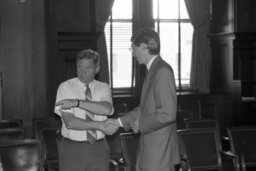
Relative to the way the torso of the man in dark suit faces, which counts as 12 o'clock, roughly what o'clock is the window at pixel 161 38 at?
The window is roughly at 3 o'clock from the man in dark suit.

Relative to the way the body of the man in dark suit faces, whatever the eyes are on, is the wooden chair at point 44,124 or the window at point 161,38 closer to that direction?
the wooden chair

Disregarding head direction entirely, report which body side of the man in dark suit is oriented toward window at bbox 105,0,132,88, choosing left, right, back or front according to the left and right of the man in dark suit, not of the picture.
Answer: right

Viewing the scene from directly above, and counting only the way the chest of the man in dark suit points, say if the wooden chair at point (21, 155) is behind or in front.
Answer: in front

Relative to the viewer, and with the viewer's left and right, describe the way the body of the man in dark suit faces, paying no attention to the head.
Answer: facing to the left of the viewer

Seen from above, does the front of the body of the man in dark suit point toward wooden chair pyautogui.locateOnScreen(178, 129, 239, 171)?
no

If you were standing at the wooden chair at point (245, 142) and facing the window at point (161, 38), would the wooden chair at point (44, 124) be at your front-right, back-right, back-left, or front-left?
front-left

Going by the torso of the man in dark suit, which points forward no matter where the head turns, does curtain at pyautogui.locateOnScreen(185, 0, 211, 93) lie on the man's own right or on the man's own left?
on the man's own right

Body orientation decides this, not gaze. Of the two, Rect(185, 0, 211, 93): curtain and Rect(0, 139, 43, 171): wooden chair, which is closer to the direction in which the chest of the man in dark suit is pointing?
the wooden chair

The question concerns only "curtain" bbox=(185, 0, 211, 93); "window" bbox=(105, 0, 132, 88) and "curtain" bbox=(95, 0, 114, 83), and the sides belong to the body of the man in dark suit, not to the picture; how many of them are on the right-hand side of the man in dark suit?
3
